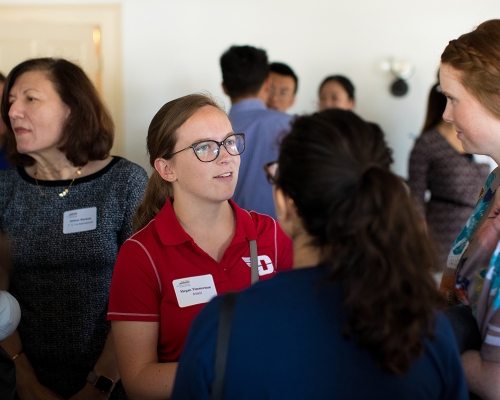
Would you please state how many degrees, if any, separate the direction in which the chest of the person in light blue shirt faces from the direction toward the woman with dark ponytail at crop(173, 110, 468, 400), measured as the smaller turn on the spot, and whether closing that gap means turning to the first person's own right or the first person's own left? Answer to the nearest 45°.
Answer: approximately 180°

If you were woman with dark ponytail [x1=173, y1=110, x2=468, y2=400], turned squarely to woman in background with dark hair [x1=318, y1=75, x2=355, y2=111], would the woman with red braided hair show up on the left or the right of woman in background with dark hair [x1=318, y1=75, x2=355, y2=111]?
right

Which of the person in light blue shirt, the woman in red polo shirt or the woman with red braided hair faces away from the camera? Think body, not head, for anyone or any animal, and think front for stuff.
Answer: the person in light blue shirt

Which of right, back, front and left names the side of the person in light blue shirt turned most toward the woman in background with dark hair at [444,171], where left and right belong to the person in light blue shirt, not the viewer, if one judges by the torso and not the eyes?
right

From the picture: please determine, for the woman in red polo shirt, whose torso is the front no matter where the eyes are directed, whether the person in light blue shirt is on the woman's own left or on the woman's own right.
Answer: on the woman's own left

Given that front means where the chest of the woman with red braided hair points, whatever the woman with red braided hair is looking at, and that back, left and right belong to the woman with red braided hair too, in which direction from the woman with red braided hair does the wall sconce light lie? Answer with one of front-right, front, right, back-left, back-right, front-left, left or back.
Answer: right

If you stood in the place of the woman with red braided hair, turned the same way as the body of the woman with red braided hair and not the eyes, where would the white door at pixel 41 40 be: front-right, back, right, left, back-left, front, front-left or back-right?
front-right

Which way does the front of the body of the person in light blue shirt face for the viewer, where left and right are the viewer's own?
facing away from the viewer

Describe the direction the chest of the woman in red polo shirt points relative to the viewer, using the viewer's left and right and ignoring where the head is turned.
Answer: facing the viewer and to the right of the viewer

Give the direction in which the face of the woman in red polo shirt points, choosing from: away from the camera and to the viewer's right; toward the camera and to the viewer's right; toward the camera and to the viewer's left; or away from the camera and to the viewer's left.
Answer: toward the camera and to the viewer's right

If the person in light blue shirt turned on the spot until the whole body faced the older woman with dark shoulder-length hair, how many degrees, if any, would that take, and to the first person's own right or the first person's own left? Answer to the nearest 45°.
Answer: approximately 135° to the first person's own left

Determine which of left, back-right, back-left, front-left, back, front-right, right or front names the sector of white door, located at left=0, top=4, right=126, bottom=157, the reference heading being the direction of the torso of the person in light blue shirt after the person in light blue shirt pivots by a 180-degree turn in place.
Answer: back-right

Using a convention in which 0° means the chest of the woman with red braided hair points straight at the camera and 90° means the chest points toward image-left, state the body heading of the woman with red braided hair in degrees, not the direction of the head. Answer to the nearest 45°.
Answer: approximately 90°

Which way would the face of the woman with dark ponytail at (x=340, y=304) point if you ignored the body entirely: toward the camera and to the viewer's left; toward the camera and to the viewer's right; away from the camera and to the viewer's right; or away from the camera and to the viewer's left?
away from the camera and to the viewer's left

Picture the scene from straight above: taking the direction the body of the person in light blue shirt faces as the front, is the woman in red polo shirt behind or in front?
behind

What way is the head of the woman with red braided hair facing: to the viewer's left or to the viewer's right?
to the viewer's left
